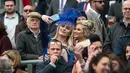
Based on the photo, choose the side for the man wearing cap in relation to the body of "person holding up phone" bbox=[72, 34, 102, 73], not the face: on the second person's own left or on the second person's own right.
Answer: on the second person's own right

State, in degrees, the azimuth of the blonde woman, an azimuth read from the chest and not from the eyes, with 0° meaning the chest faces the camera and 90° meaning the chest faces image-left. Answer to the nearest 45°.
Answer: approximately 45°

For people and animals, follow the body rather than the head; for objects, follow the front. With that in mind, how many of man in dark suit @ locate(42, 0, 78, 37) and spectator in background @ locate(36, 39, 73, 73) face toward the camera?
2

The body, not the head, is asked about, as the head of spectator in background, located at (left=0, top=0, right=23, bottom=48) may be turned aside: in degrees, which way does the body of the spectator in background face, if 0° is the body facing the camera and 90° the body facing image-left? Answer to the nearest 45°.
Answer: approximately 0°

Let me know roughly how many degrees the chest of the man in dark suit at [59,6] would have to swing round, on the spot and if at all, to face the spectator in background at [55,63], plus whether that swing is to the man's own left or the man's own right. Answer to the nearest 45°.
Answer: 0° — they already face them

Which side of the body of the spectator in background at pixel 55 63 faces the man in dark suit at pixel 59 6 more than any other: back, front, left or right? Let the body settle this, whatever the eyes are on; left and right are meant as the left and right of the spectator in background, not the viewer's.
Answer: back

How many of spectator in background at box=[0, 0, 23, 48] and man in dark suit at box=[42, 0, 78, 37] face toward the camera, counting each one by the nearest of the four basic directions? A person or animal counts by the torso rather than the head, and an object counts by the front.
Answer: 2
